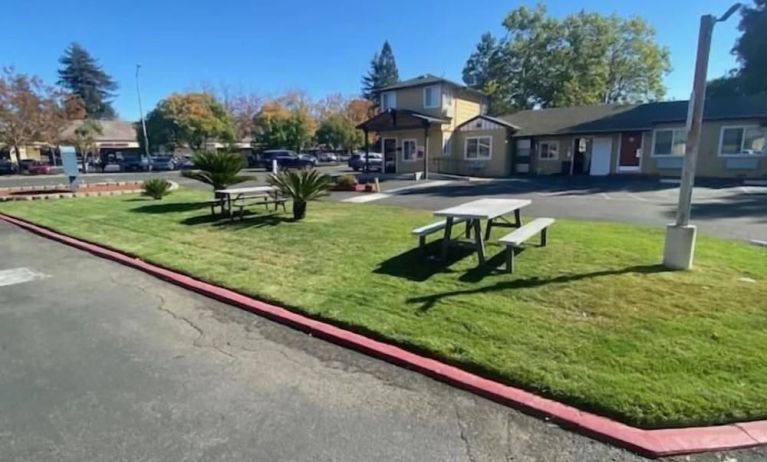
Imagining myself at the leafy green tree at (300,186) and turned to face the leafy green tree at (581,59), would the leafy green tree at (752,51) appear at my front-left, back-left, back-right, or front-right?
front-right

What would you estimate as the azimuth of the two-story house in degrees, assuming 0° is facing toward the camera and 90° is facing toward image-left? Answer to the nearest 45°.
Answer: approximately 45°

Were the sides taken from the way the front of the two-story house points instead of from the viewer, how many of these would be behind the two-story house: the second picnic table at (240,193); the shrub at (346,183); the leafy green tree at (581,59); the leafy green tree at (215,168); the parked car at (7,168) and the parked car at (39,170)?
1

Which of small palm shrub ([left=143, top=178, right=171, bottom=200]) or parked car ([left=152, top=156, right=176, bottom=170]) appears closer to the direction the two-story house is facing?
the small palm shrub

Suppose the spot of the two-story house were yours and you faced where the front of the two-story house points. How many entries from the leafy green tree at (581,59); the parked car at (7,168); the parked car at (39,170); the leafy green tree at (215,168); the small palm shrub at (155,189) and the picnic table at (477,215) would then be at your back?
1

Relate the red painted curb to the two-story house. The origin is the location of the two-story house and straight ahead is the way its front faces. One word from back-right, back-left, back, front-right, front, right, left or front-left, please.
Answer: front-left
